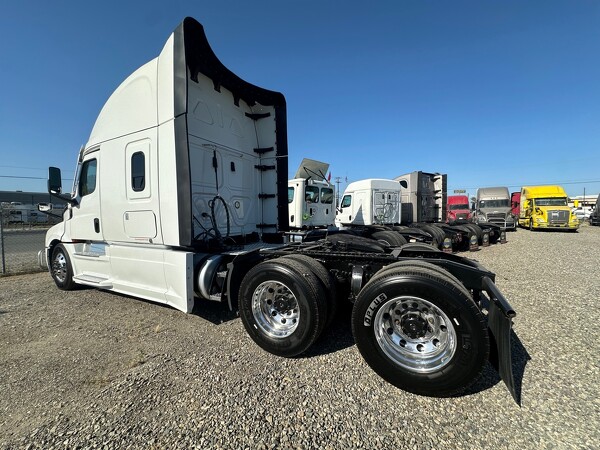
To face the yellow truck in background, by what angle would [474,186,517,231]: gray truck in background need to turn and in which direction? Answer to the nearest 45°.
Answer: approximately 135° to its left

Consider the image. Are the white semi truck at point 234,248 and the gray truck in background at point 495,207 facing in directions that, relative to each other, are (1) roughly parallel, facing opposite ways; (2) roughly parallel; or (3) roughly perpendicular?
roughly perpendicular

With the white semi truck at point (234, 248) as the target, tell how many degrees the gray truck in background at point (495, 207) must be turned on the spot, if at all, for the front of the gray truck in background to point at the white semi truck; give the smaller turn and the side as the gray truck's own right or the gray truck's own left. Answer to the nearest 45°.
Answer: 0° — it already faces it

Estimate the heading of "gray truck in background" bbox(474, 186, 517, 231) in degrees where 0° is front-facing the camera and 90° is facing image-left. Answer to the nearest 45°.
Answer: approximately 0°

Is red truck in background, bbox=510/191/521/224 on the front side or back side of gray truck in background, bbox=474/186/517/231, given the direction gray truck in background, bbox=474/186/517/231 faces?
on the back side

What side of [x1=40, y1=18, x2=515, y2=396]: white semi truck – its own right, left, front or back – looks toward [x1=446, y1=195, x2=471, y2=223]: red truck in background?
right

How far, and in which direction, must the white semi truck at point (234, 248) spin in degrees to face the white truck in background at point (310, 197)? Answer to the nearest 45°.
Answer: approximately 45° to its right

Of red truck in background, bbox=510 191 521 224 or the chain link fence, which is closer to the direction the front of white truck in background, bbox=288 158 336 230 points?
the chain link fence

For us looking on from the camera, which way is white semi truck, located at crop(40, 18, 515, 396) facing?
facing away from the viewer and to the left of the viewer
